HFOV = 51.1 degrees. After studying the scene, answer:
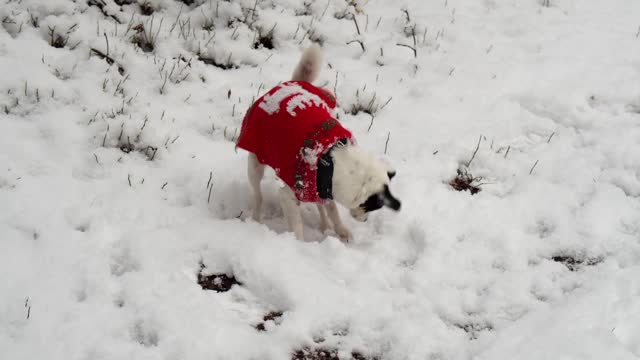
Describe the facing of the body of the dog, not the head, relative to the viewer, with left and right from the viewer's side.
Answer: facing the viewer and to the right of the viewer
